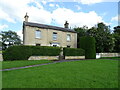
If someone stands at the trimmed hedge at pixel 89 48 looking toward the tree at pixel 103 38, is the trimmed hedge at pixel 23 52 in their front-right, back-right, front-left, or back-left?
back-left

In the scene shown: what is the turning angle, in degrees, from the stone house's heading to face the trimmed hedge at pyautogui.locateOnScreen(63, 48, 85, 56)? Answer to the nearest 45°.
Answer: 0° — it already faces it

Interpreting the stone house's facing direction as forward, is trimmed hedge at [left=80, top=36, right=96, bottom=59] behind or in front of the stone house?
in front

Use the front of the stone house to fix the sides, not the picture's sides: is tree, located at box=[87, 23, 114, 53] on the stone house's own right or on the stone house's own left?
on the stone house's own left

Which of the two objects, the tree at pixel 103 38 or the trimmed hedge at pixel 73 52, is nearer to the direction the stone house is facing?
the trimmed hedge

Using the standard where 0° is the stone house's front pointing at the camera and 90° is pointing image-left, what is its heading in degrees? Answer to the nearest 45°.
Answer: approximately 315°
